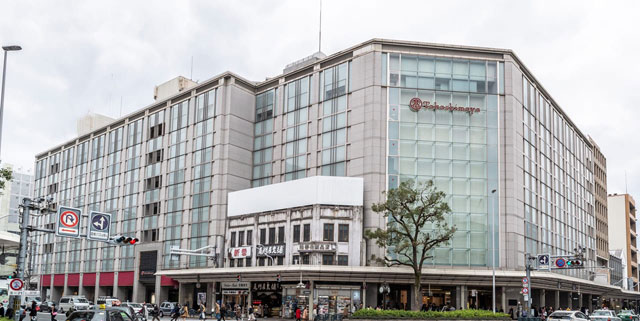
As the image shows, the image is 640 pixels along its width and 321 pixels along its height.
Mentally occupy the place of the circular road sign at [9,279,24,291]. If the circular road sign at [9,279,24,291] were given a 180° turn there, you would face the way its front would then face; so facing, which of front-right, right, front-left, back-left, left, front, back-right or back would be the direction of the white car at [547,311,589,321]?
right

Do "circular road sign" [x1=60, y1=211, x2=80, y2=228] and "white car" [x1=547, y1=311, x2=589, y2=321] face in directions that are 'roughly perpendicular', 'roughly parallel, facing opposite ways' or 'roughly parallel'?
roughly perpendicular

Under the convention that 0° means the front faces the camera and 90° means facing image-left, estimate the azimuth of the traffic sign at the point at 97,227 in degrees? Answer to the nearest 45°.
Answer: approximately 0°

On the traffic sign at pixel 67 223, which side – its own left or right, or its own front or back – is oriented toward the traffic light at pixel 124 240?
left

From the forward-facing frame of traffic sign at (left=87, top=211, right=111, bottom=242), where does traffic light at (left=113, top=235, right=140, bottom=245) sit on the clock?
The traffic light is roughly at 10 o'clock from the traffic sign.

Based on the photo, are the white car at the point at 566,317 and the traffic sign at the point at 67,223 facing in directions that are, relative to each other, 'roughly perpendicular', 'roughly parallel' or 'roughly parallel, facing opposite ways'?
roughly perpendicular

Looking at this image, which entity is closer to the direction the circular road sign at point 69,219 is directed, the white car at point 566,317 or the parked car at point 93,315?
the parked car

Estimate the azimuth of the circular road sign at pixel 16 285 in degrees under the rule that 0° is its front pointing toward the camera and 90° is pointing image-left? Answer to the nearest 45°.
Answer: approximately 0°
